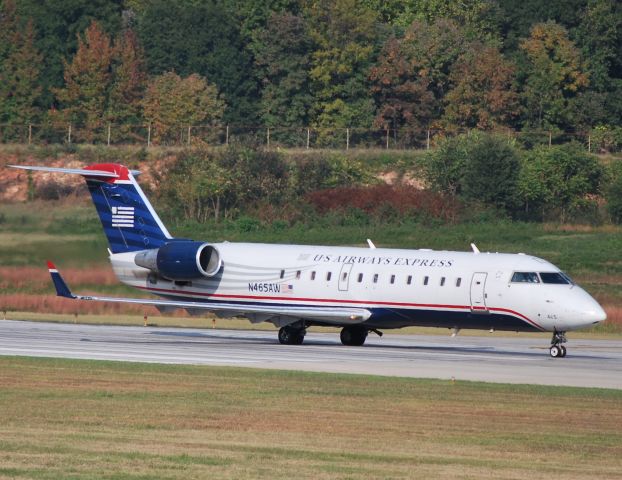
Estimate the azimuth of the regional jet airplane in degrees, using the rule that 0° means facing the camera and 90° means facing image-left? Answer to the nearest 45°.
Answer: approximately 315°
